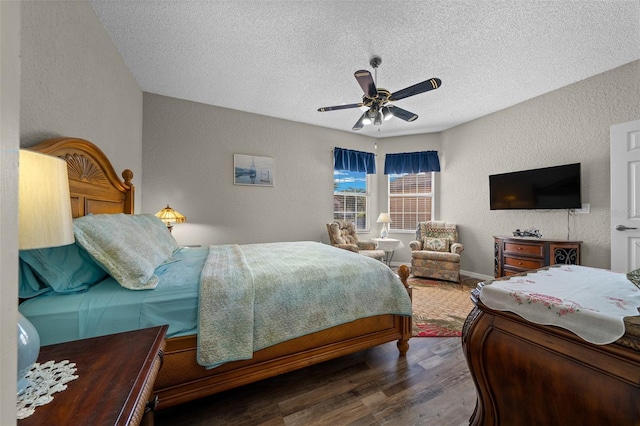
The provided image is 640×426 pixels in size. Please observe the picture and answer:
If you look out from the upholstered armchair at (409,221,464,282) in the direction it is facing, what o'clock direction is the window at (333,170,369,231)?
The window is roughly at 3 o'clock from the upholstered armchair.

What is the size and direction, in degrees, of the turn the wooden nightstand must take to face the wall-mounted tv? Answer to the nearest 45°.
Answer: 0° — it already faces it

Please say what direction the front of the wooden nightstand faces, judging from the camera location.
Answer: facing to the right of the viewer

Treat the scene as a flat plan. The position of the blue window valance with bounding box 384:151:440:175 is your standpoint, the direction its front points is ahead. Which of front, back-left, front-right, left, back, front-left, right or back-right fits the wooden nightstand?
front

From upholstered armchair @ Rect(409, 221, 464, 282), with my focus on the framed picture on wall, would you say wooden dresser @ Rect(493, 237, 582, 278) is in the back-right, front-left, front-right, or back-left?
back-left

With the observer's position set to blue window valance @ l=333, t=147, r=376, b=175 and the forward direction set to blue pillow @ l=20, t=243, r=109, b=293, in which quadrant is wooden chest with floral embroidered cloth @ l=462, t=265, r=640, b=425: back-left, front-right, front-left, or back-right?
front-left

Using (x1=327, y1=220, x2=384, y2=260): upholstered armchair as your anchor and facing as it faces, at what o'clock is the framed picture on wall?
The framed picture on wall is roughly at 4 o'clock from the upholstered armchair.

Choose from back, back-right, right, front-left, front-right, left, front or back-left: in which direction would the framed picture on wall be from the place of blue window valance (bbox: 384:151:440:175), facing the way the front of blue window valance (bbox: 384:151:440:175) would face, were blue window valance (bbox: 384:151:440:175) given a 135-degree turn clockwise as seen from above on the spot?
left

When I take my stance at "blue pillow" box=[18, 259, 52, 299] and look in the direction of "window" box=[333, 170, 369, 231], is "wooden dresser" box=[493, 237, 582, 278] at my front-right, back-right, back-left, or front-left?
front-right

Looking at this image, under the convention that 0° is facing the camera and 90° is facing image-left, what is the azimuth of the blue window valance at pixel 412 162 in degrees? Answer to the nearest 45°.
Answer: approximately 0°

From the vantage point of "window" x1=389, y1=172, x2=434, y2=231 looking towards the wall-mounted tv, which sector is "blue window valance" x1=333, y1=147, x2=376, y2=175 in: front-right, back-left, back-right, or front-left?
back-right

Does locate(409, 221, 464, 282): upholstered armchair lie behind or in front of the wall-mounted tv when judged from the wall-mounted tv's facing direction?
in front

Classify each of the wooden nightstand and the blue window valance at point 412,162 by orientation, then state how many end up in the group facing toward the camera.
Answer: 1

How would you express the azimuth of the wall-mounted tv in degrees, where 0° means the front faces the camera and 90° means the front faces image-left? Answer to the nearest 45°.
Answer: approximately 45°

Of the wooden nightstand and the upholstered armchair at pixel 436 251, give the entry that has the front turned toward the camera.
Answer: the upholstered armchair

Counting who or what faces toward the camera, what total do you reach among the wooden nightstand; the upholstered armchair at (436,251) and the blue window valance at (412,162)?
2

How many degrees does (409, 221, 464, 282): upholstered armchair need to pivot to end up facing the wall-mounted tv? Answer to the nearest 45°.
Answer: approximately 90° to its left
